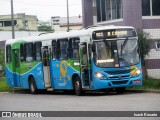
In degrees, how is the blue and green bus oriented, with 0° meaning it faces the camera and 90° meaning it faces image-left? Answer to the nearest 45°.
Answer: approximately 315°

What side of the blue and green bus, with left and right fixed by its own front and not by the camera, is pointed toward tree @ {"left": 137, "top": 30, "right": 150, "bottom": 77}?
left
